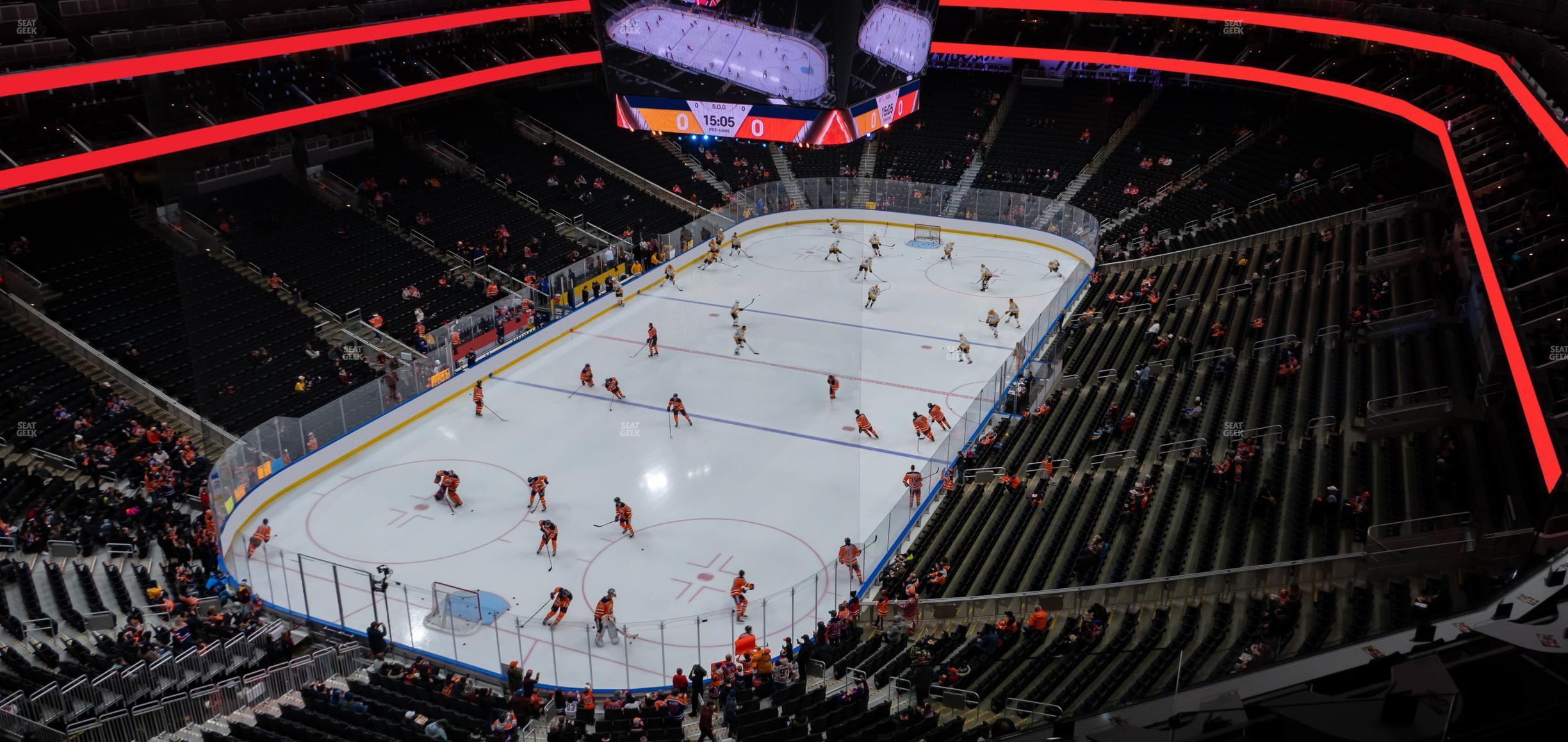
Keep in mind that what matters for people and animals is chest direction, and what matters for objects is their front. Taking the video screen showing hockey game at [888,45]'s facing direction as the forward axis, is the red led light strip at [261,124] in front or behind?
behind

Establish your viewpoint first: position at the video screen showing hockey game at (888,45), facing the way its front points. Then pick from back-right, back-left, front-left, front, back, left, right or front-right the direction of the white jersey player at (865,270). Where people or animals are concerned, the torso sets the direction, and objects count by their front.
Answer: back-left

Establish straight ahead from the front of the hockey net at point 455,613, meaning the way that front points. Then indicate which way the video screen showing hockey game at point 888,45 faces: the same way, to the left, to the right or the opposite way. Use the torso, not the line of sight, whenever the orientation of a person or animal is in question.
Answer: to the right

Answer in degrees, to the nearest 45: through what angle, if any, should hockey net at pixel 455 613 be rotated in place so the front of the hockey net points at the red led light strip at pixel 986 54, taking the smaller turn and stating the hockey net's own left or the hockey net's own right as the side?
0° — it already faces it

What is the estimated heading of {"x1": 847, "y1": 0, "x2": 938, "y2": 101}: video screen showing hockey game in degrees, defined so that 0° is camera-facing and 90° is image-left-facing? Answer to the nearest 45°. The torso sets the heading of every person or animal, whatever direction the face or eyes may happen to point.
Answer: approximately 315°

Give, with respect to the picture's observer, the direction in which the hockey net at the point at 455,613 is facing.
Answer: facing away from the viewer and to the right of the viewer
